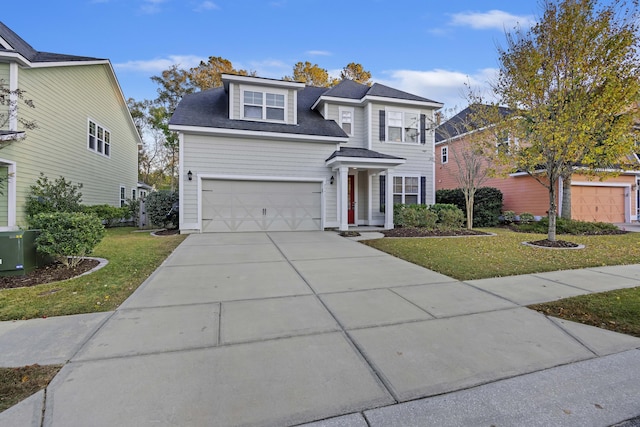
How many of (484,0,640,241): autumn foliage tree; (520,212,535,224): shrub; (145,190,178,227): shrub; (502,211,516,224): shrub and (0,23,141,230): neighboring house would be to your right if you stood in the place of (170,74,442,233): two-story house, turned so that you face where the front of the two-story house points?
2

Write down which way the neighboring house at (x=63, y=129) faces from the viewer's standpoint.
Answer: facing the viewer and to the left of the viewer

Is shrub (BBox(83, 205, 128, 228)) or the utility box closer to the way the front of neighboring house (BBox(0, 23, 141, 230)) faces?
the utility box

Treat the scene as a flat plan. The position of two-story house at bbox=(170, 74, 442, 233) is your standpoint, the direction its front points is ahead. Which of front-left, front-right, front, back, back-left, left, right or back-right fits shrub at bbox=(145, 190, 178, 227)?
right

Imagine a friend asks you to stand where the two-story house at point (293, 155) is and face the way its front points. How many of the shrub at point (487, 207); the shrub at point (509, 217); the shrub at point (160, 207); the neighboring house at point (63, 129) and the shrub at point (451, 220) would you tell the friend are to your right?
2

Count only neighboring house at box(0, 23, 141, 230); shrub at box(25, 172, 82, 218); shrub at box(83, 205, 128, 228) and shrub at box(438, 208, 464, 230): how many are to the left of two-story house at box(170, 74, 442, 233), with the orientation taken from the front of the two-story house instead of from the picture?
1

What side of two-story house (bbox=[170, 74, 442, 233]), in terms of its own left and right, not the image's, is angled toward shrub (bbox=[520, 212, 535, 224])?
left

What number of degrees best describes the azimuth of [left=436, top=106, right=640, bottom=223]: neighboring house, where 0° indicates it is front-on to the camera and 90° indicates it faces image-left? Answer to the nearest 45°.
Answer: approximately 315°

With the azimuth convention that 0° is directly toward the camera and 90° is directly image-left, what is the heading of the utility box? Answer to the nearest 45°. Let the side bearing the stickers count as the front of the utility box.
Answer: approximately 0°

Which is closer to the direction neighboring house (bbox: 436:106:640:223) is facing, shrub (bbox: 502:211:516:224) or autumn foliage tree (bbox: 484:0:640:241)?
the autumn foliage tree

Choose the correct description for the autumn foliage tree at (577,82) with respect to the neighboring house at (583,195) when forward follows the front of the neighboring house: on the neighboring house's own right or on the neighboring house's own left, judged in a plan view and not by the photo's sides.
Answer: on the neighboring house's own right

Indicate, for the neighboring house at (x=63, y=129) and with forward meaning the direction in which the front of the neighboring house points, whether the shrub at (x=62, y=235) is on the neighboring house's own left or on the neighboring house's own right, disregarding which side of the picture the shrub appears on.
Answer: on the neighboring house's own left
